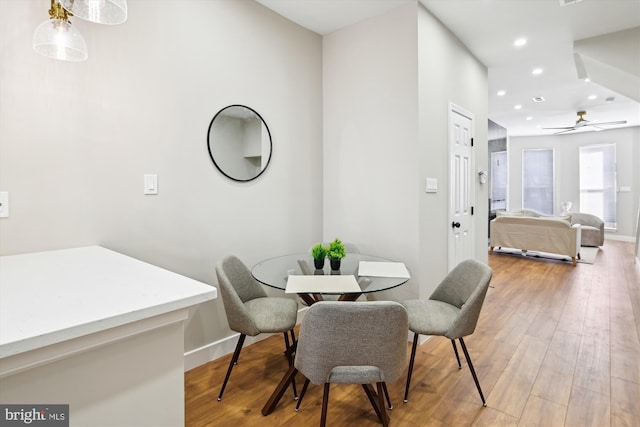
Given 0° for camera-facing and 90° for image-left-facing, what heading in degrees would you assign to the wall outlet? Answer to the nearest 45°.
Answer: approximately 0°

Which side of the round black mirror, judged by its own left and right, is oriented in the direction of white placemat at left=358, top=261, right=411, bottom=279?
front

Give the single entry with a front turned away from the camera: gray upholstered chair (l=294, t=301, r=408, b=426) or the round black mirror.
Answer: the gray upholstered chair

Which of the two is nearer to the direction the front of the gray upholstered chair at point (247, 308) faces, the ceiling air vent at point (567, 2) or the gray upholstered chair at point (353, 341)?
the ceiling air vent

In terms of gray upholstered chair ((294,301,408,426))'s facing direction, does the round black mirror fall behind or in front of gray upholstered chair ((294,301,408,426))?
in front

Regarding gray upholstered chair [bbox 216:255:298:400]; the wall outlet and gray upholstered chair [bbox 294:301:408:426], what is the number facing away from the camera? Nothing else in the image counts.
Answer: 1

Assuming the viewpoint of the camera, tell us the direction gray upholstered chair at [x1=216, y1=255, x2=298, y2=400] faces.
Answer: facing to the right of the viewer

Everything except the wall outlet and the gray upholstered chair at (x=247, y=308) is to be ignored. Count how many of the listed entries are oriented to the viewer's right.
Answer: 1

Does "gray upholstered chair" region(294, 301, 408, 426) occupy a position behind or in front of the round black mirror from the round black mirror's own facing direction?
in front

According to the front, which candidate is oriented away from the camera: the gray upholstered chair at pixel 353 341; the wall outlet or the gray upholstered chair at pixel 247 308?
the gray upholstered chair at pixel 353 341

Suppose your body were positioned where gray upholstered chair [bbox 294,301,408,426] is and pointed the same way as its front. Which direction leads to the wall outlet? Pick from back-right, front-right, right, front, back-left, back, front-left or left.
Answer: left

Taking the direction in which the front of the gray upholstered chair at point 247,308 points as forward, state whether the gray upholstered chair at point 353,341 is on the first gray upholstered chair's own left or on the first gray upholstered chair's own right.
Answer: on the first gray upholstered chair's own right

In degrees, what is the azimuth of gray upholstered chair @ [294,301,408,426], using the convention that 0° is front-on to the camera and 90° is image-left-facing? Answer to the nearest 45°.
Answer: approximately 180°
